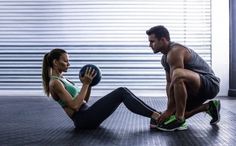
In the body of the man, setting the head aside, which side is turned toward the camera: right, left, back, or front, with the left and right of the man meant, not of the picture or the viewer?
left

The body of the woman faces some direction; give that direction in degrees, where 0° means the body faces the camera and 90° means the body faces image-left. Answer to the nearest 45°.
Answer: approximately 270°

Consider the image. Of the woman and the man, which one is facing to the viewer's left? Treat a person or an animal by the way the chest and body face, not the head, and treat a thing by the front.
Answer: the man

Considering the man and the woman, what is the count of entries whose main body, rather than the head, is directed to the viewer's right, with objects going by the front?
1

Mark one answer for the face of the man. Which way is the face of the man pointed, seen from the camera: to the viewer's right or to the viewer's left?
to the viewer's left

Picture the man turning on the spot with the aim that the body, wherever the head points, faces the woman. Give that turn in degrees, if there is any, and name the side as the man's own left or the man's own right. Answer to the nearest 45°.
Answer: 0° — they already face them

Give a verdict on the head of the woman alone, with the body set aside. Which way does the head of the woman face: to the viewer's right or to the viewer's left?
to the viewer's right

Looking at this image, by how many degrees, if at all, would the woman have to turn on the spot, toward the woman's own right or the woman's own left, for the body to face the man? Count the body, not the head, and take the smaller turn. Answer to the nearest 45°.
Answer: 0° — they already face them

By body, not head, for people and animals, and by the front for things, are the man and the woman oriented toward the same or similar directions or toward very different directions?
very different directions
